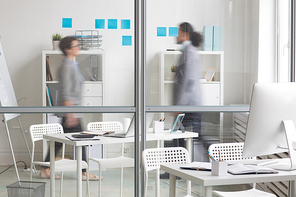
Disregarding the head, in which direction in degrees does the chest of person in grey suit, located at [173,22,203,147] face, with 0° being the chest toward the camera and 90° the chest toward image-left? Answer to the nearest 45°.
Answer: approximately 90°

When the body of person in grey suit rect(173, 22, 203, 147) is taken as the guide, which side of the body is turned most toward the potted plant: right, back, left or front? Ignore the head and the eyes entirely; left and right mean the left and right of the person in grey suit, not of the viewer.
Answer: front

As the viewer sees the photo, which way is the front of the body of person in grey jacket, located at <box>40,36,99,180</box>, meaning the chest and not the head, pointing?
to the viewer's right

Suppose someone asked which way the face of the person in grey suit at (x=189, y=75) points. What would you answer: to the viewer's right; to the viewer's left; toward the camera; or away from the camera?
to the viewer's left

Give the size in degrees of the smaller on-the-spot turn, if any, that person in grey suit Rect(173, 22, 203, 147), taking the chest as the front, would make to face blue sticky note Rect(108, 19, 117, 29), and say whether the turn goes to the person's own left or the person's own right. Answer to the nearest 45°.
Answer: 0° — they already face it

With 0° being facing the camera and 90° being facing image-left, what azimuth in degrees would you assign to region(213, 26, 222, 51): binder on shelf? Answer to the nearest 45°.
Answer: approximately 0°

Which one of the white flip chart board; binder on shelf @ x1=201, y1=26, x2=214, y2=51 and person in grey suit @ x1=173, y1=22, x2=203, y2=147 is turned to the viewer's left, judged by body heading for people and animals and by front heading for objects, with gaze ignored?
the person in grey suit

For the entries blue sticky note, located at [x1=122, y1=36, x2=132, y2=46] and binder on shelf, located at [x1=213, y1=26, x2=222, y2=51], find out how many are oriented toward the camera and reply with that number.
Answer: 2

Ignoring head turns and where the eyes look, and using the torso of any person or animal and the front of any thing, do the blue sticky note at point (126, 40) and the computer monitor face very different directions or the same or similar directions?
very different directions

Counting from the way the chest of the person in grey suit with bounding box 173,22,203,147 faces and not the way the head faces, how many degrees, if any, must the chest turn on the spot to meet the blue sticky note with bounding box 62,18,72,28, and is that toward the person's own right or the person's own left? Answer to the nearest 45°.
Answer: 0° — they already face it

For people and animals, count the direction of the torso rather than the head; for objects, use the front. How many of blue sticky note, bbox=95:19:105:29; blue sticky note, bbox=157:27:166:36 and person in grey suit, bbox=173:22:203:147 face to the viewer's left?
1

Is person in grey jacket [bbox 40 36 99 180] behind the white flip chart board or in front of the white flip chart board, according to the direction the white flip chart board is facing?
in front

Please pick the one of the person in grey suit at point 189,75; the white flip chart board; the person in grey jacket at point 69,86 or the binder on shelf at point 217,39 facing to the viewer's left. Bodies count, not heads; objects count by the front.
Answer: the person in grey suit at point 189,75
